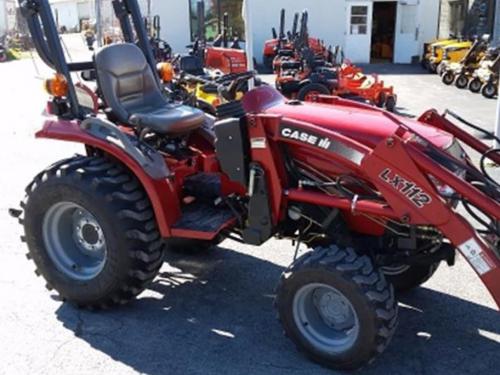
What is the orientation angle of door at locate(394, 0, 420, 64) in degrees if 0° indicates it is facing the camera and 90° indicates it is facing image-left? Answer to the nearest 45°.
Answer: approximately 0°

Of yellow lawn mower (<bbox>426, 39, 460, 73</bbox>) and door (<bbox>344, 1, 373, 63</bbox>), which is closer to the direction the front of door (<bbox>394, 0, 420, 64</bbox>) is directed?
the yellow lawn mower

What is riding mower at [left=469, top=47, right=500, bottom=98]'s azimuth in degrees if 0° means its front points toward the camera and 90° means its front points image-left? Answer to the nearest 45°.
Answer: approximately 45°

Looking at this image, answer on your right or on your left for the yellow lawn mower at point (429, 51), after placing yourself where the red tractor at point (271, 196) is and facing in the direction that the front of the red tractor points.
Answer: on your left

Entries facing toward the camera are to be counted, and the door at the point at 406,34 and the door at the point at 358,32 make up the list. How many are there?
2

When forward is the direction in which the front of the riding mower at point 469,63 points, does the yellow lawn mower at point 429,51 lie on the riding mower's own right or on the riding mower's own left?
on the riding mower's own right

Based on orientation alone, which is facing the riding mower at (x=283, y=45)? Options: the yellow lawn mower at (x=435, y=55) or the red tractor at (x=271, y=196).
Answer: the yellow lawn mower

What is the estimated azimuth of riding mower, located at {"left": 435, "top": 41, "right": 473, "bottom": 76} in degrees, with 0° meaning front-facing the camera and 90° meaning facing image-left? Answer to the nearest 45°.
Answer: approximately 45°

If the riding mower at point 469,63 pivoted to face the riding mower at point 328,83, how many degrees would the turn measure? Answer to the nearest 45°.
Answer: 0° — it already faces it

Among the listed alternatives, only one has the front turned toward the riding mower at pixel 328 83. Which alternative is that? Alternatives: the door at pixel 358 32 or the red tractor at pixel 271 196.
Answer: the door

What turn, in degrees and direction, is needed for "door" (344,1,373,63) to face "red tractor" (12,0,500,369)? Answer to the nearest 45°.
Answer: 0° — it already faces it

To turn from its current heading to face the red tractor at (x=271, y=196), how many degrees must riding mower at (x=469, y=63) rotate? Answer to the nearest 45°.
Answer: approximately 45° to its left
